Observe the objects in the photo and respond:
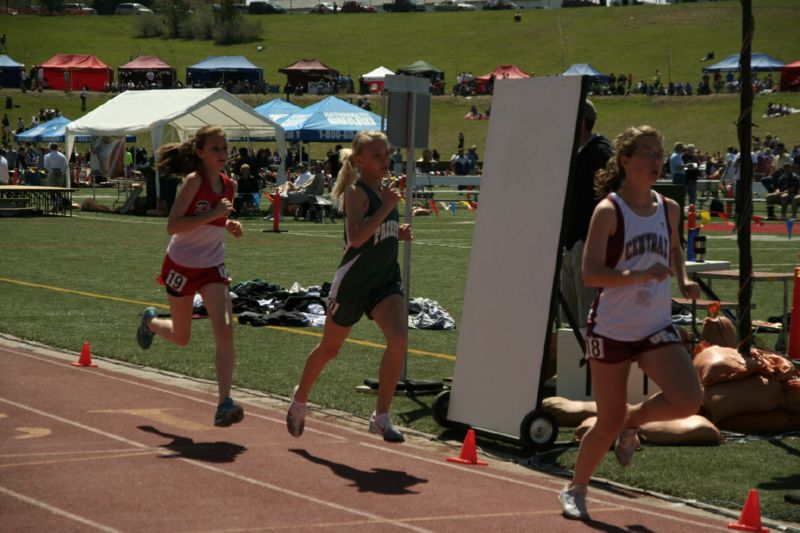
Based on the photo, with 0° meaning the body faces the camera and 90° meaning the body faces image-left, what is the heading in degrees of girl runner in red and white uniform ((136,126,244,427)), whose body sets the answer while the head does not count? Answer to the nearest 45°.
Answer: approximately 315°

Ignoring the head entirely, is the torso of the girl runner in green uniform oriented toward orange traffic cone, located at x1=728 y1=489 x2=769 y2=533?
yes

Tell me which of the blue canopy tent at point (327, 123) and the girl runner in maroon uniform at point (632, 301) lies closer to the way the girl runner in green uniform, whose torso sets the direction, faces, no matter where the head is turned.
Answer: the girl runner in maroon uniform

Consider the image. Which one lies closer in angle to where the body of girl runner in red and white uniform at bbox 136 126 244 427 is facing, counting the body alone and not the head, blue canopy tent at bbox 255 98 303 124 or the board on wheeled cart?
the board on wheeled cart

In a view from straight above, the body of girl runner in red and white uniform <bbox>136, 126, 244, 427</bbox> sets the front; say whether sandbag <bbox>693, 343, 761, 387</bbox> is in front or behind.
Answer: in front

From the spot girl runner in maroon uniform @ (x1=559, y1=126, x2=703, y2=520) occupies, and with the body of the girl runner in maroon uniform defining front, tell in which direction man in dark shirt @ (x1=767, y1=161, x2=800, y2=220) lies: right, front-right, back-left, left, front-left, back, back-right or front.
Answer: back-left

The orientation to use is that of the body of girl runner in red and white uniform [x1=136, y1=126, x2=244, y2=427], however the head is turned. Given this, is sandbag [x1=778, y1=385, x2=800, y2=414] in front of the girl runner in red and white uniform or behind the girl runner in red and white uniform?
in front

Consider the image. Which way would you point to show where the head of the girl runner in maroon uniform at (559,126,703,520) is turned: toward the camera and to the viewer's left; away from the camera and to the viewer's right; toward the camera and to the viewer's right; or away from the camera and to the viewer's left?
toward the camera and to the viewer's right

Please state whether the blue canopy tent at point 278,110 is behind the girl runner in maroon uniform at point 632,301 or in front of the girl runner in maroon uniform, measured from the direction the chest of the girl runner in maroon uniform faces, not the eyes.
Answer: behind

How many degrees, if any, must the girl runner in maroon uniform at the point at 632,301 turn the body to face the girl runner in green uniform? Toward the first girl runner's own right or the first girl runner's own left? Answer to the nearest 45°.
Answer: approximately 180°

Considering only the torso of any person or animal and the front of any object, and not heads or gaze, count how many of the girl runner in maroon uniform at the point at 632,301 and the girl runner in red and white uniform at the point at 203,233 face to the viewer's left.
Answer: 0

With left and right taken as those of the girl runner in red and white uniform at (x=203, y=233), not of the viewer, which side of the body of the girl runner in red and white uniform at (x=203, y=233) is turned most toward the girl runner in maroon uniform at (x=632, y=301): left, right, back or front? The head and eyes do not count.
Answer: front

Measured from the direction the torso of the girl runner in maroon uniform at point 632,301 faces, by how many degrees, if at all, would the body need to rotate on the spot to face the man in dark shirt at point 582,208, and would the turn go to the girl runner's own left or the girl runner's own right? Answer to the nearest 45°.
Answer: approximately 135° to the girl runner's own left

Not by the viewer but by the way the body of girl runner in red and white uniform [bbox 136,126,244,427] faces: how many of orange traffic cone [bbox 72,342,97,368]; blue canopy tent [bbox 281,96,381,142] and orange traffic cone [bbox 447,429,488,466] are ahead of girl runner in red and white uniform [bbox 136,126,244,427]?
1
